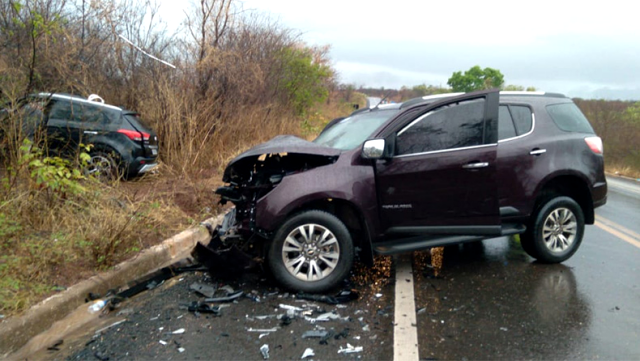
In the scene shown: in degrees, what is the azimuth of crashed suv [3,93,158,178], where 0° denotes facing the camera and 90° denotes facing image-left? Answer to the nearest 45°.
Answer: approximately 135°

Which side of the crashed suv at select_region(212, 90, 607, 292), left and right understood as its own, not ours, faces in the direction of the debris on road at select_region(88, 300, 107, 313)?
front

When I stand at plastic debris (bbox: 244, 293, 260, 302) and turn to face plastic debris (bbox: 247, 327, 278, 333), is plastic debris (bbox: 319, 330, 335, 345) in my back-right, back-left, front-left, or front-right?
front-left

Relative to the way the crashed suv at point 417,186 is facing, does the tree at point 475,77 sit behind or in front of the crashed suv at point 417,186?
behind

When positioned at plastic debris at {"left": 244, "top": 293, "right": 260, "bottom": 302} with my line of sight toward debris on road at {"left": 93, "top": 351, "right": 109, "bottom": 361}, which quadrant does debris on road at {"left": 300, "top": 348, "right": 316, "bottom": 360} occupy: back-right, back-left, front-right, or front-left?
front-left

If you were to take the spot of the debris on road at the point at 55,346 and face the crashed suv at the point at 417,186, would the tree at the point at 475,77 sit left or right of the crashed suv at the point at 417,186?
left

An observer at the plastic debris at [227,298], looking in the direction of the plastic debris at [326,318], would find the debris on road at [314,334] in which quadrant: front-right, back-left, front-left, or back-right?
front-right

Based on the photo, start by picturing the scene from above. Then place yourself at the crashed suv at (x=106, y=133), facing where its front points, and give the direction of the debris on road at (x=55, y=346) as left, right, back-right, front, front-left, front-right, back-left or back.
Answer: back-left

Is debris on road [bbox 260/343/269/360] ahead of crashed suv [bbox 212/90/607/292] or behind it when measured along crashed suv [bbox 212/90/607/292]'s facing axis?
ahead

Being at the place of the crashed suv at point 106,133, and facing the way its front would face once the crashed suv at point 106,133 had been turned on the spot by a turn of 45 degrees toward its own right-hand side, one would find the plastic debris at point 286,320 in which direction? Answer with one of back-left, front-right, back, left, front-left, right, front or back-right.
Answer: back

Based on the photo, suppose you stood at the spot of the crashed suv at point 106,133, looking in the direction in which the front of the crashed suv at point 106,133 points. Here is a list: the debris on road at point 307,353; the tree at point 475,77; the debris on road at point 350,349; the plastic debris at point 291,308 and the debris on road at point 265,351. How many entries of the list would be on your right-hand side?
1

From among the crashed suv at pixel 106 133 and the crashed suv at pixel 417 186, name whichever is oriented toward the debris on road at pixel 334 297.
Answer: the crashed suv at pixel 417 186

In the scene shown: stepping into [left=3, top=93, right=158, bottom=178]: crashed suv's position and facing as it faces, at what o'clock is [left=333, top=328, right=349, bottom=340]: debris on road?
The debris on road is roughly at 7 o'clock from the crashed suv.

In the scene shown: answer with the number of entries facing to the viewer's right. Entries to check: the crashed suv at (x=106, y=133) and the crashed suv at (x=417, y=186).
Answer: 0

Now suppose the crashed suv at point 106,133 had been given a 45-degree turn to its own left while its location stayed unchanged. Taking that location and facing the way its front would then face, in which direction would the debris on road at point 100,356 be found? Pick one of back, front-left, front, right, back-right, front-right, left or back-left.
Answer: left

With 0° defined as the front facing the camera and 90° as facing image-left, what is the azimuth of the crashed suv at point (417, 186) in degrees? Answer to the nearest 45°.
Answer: approximately 45°

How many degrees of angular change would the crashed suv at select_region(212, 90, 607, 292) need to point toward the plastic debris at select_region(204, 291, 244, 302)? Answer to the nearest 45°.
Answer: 0° — it already faces it

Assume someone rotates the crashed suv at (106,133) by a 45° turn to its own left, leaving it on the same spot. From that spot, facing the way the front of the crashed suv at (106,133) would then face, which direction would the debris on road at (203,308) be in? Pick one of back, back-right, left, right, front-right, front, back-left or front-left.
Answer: left

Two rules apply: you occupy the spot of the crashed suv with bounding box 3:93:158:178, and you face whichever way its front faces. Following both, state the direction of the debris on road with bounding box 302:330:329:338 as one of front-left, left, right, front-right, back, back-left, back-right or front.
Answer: back-left

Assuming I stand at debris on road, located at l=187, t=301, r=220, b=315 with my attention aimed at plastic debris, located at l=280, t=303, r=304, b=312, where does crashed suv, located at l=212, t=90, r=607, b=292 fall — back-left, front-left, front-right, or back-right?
front-left
